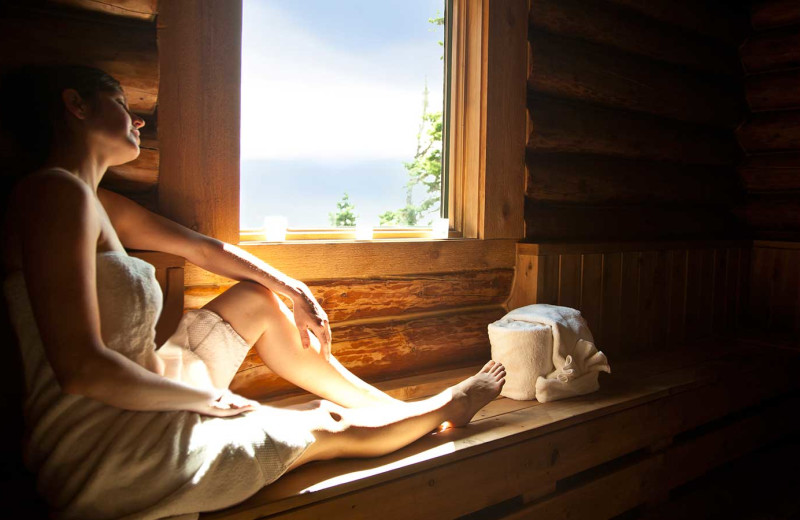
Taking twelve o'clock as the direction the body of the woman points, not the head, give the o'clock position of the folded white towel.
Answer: The folded white towel is roughly at 11 o'clock from the woman.

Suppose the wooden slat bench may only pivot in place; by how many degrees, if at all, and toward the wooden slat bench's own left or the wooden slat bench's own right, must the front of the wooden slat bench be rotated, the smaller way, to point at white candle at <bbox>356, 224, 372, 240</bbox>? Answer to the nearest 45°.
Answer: approximately 135° to the wooden slat bench's own right

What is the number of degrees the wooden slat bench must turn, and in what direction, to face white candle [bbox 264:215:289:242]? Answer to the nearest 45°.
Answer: approximately 135° to its right

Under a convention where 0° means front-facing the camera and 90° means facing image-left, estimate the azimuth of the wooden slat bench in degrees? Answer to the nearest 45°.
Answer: approximately 315°

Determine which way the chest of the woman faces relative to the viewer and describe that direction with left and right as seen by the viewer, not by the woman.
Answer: facing to the right of the viewer

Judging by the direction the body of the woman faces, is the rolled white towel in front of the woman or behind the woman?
in front
